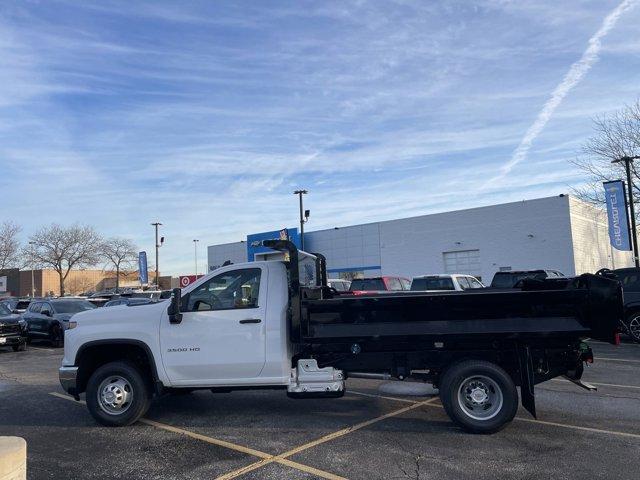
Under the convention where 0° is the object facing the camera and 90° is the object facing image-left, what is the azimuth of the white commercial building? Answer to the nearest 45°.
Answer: approximately 45°

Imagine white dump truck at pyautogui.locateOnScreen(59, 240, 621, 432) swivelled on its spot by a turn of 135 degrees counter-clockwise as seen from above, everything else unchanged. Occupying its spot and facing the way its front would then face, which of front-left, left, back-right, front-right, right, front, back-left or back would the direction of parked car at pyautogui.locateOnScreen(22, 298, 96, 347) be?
back

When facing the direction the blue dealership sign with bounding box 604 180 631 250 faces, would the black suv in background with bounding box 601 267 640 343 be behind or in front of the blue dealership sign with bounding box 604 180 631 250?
in front

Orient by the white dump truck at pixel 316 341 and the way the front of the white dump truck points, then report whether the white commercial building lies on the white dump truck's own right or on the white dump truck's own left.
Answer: on the white dump truck's own right

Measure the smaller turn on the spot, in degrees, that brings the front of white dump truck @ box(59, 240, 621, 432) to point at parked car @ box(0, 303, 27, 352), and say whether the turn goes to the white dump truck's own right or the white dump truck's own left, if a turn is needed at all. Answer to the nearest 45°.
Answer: approximately 45° to the white dump truck's own right

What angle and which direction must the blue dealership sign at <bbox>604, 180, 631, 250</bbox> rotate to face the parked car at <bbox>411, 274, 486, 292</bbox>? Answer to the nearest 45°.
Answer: approximately 45° to its right

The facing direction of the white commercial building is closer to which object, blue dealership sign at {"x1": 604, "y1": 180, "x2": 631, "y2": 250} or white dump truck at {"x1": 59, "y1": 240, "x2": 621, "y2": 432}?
the white dump truck

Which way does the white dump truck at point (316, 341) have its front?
to the viewer's left

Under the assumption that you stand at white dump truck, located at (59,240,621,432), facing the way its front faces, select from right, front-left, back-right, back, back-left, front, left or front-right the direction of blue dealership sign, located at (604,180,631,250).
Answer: back-right

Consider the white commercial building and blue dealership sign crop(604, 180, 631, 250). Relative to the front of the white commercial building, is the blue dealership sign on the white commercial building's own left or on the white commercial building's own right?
on the white commercial building's own left

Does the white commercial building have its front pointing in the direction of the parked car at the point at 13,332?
yes

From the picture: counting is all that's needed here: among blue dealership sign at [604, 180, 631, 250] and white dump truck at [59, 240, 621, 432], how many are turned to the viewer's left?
1

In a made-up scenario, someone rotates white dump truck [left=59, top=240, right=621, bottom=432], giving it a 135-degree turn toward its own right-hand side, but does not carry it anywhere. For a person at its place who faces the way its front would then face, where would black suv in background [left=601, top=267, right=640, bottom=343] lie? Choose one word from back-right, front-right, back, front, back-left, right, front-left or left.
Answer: front

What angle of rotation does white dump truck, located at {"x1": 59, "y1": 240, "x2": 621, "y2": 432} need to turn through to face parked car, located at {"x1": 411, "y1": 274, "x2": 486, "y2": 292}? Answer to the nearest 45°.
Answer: approximately 90° to its right
